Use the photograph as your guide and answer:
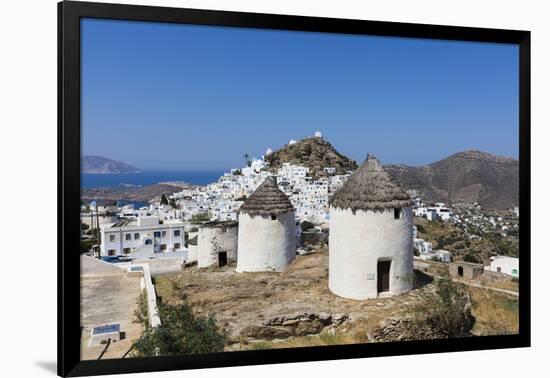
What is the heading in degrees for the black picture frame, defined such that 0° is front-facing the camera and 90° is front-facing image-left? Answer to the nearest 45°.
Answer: approximately 315°
